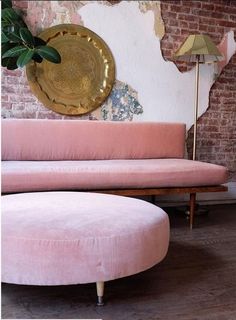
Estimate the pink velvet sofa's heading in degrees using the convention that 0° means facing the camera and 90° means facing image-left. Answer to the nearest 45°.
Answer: approximately 0°

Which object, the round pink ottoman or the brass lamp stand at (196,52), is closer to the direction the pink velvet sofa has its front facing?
the round pink ottoman

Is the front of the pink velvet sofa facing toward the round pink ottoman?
yes
